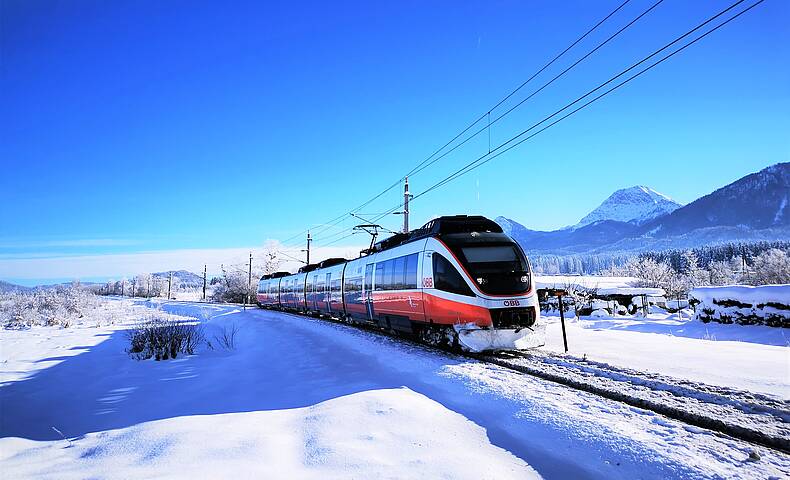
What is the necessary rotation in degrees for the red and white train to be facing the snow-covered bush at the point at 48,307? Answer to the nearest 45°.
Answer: approximately 180°

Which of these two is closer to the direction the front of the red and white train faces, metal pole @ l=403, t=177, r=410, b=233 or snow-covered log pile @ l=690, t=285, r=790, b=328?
the snow-covered log pile

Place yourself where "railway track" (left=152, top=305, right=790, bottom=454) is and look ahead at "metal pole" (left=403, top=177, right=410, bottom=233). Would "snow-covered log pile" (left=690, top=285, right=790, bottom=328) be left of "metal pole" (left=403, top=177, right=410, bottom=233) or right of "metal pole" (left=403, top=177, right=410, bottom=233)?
right

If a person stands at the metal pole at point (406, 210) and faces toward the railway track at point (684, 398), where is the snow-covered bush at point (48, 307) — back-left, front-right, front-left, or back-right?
back-right

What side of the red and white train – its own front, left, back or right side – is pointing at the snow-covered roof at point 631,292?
left

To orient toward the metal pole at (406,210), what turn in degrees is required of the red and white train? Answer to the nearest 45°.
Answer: approximately 135° to its left

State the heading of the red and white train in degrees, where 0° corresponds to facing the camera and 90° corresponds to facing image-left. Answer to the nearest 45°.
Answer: approximately 315°

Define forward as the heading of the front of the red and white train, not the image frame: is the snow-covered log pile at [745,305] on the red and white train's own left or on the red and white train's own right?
on the red and white train's own left
